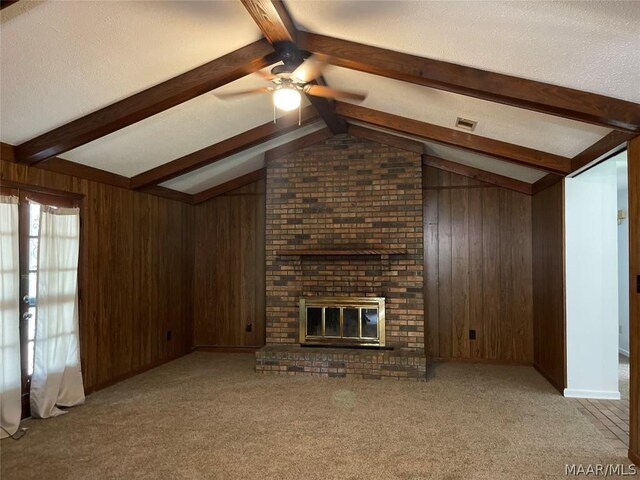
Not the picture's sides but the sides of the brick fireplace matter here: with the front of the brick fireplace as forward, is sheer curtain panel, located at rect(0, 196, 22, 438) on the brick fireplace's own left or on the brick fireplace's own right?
on the brick fireplace's own right

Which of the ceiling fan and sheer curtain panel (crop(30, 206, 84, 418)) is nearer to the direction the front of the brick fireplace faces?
the ceiling fan

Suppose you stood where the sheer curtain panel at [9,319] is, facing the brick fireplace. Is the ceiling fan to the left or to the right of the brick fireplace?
right

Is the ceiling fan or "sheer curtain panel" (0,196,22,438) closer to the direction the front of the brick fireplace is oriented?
the ceiling fan

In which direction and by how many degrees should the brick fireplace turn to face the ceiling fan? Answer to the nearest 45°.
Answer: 0° — it already faces it

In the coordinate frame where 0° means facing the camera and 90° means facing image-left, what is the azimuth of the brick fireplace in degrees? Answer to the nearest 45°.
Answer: approximately 0°

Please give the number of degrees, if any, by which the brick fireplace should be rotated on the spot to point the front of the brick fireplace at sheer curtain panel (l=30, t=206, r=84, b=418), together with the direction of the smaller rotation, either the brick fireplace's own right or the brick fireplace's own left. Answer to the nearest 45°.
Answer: approximately 45° to the brick fireplace's own right
